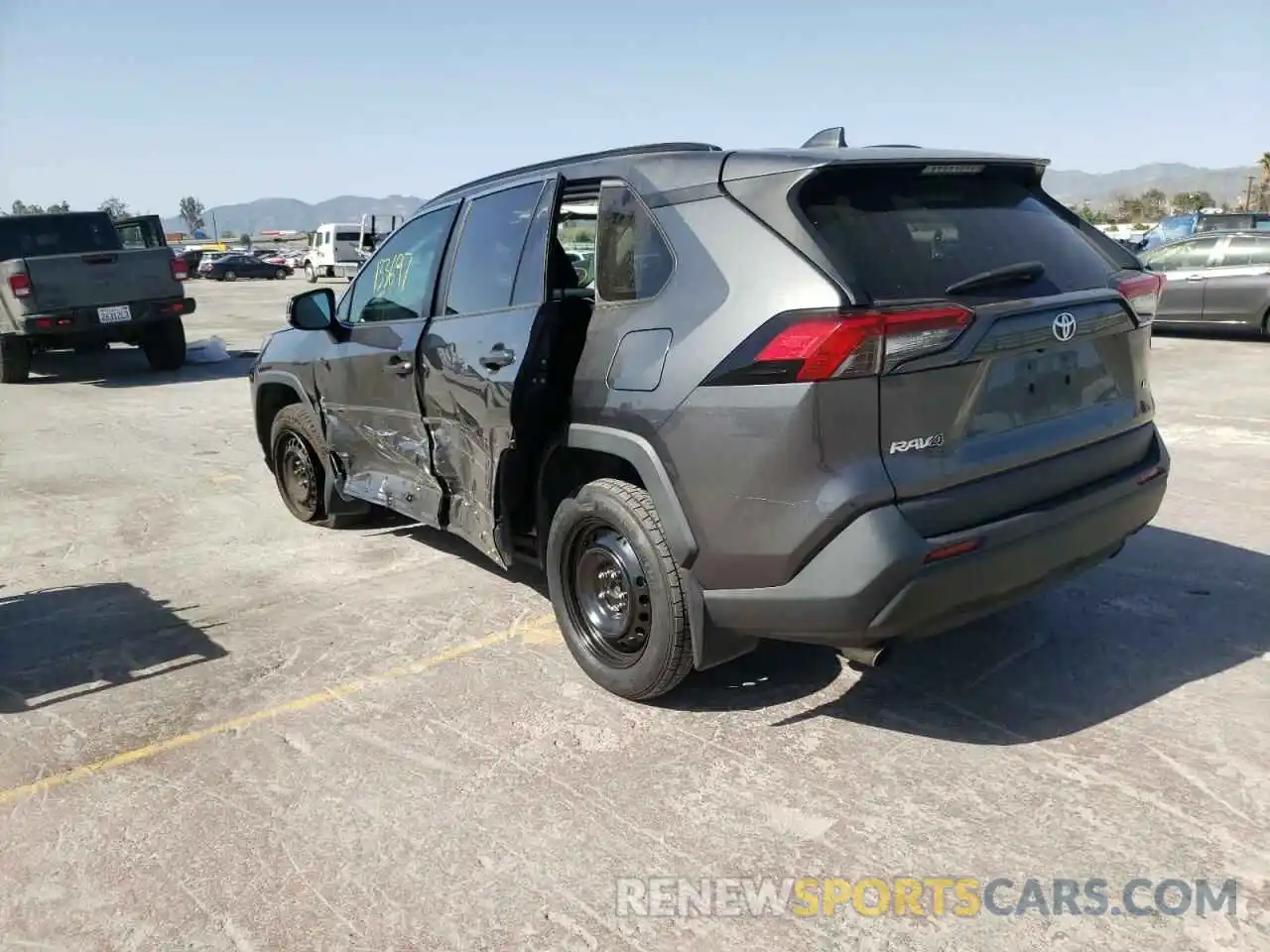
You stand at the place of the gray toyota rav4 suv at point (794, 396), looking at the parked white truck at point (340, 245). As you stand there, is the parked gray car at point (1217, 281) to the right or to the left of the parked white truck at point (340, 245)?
right

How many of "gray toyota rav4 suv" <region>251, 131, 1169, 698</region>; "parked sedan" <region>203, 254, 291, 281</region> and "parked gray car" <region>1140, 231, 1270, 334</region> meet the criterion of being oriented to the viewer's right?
1

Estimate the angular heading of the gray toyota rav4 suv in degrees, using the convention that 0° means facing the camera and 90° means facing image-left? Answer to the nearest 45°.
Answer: approximately 135°

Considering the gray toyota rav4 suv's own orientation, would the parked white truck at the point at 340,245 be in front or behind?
in front

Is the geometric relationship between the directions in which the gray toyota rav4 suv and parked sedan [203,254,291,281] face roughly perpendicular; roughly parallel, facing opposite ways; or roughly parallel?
roughly perpendicular

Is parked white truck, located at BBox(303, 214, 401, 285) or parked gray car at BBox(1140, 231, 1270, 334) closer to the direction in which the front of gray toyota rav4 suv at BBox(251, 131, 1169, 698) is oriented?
the parked white truck
